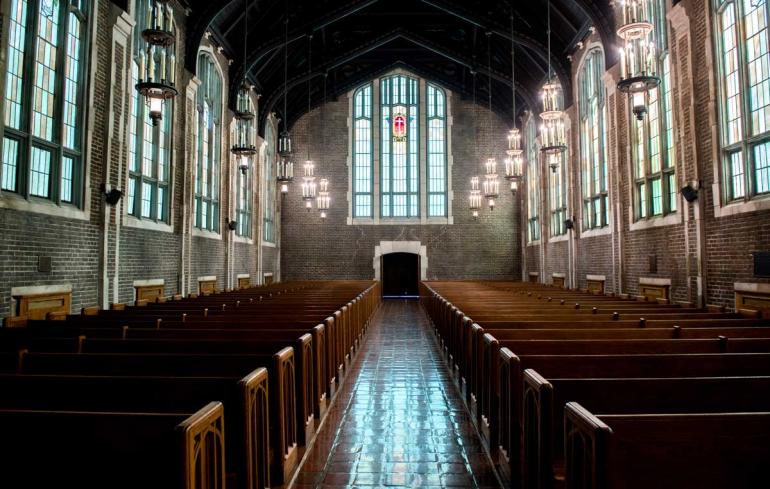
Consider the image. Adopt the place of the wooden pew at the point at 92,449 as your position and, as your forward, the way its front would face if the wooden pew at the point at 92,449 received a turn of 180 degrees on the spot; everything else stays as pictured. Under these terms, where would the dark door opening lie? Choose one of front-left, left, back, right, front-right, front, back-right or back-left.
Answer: front-right

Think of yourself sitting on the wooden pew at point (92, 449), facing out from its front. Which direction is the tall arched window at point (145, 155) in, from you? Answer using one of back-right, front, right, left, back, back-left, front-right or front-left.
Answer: back

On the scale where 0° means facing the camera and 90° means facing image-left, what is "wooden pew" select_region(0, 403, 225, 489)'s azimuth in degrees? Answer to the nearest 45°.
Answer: approximately 0°

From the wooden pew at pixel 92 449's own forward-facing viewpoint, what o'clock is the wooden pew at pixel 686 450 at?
the wooden pew at pixel 686 450 is roughly at 10 o'clock from the wooden pew at pixel 92 449.

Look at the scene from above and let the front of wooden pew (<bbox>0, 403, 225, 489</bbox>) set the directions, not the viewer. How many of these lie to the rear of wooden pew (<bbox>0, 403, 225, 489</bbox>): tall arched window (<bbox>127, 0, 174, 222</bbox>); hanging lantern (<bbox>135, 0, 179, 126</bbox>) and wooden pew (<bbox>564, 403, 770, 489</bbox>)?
2

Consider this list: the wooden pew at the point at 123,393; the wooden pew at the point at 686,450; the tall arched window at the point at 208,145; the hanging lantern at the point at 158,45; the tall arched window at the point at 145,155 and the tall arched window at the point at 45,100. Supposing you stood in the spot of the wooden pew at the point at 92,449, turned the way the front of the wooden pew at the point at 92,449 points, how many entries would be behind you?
5

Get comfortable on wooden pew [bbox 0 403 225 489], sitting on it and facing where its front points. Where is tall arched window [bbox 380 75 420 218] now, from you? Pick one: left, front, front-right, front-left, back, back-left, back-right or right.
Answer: back-left

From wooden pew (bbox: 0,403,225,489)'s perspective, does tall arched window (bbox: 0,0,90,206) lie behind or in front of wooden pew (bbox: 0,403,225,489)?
behind

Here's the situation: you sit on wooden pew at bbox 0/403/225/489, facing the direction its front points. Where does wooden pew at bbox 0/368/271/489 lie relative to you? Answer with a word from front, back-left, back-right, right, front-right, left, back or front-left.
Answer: back

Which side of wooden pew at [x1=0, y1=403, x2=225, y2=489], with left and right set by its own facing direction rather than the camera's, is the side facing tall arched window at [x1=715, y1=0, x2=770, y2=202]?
left

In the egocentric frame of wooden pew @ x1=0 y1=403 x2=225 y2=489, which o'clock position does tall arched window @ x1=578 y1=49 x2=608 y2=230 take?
The tall arched window is roughly at 8 o'clock from the wooden pew.

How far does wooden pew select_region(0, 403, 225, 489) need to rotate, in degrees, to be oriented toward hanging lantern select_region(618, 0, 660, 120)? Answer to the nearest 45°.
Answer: approximately 90° to its left

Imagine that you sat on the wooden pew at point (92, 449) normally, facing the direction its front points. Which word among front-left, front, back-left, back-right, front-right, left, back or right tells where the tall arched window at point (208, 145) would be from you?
back

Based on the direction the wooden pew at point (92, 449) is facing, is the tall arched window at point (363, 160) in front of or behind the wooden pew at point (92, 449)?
behind

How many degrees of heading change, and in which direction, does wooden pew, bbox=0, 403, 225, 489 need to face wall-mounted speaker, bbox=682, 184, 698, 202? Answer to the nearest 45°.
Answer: approximately 90° to its left
